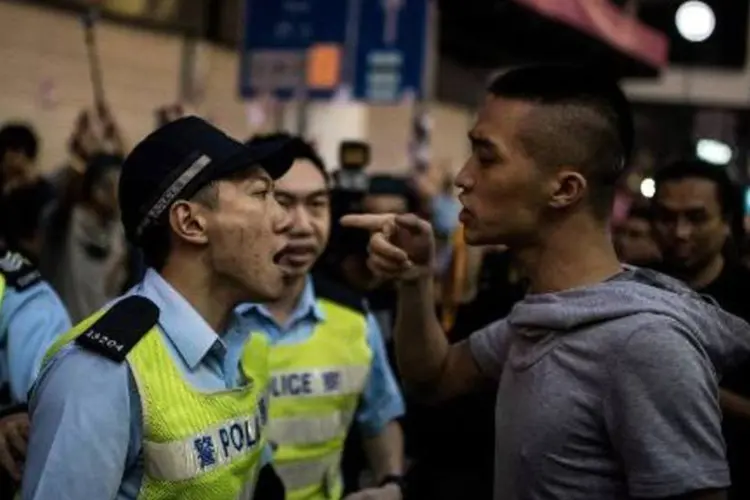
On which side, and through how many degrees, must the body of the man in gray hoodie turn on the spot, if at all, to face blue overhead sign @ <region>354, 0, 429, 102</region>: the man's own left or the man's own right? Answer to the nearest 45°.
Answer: approximately 90° to the man's own right

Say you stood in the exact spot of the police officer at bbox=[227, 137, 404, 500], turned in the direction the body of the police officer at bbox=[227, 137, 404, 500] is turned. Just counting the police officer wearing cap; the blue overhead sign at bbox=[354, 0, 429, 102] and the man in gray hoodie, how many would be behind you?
1

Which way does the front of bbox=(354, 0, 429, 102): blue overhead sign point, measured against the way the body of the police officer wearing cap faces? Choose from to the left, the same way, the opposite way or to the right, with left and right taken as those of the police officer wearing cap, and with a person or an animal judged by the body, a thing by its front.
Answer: to the right

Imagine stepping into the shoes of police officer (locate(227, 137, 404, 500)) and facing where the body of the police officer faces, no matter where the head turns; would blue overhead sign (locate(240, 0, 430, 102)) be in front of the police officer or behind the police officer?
behind

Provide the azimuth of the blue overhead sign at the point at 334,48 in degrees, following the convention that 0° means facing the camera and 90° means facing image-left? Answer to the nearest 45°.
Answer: approximately 0°

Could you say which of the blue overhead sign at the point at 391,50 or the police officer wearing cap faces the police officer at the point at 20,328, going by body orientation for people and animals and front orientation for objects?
the blue overhead sign

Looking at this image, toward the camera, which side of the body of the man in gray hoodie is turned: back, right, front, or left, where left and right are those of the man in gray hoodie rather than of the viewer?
left

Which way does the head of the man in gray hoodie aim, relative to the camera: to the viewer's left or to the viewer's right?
to the viewer's left
